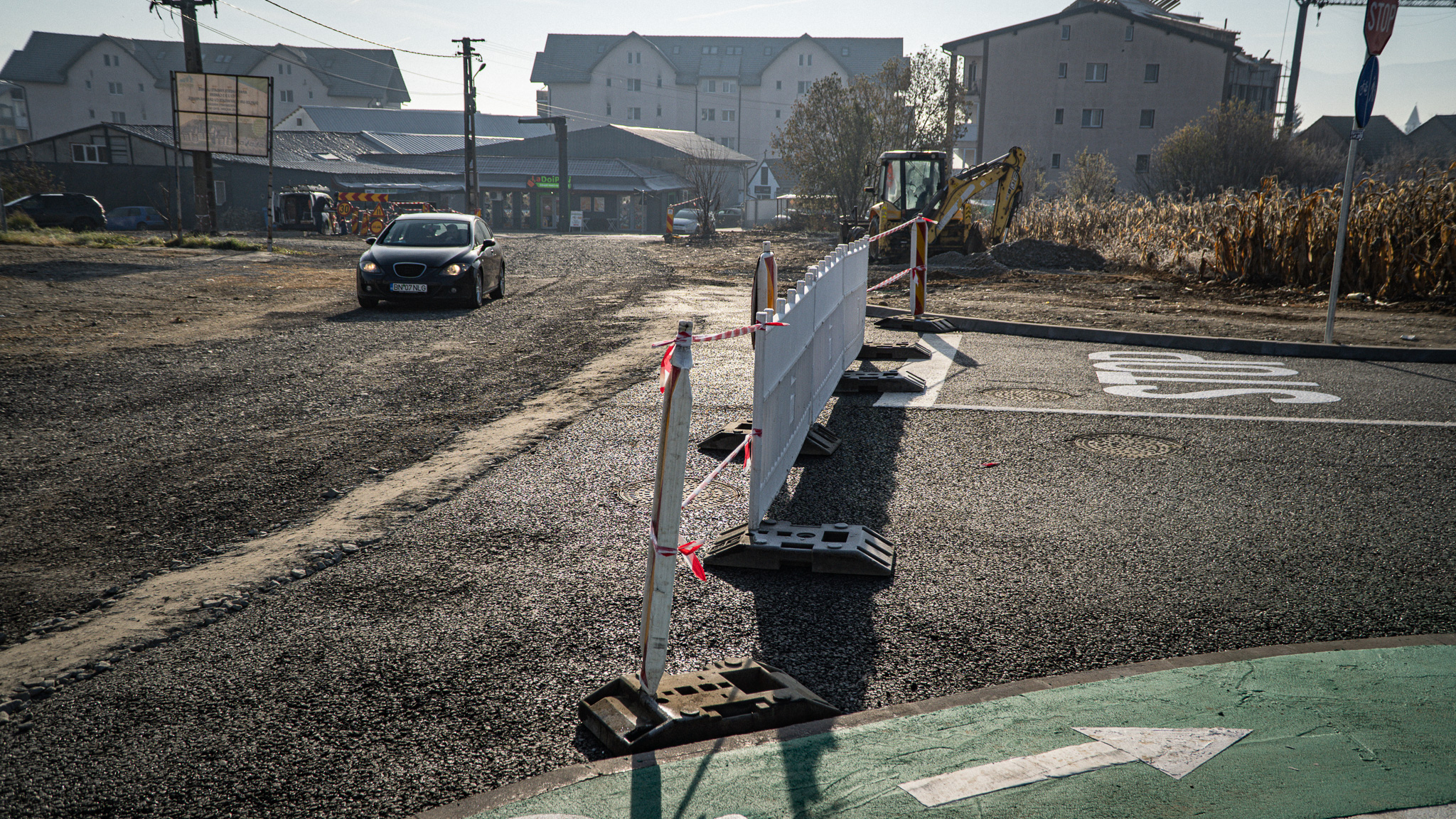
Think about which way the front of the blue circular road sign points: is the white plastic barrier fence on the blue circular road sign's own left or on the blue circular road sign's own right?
on the blue circular road sign's own right

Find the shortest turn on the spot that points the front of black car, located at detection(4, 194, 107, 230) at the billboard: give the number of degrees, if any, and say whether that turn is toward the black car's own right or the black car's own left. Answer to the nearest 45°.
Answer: approximately 90° to the black car's own left

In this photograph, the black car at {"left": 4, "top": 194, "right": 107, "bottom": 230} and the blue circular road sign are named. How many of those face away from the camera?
0

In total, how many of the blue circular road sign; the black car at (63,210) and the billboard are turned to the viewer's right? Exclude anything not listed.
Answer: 1

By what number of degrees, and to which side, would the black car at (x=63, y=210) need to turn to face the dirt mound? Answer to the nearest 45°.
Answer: approximately 135° to its left

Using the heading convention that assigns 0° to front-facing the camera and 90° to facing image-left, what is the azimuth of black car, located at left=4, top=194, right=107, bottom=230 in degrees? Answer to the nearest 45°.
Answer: approximately 90°

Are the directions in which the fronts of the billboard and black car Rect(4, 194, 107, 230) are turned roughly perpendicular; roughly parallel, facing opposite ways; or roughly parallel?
roughly perpendicular

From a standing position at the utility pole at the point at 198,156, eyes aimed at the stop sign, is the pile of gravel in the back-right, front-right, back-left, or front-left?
front-left
